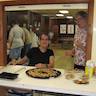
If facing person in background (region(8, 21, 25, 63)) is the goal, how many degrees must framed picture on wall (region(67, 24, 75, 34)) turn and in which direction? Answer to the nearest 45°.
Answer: approximately 90° to its right

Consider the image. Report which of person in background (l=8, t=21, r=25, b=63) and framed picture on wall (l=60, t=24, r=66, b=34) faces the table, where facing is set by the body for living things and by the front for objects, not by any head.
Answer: the framed picture on wall

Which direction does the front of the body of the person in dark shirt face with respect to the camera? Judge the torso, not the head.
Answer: toward the camera

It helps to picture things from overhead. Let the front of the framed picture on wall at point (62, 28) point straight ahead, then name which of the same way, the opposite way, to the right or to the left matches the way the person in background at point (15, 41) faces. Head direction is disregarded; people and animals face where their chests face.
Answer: the opposite way

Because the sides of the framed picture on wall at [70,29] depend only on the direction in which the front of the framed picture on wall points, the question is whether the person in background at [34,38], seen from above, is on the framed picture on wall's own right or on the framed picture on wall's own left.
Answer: on the framed picture on wall's own right

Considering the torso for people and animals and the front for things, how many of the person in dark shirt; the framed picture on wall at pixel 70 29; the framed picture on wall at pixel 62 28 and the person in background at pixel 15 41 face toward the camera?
3

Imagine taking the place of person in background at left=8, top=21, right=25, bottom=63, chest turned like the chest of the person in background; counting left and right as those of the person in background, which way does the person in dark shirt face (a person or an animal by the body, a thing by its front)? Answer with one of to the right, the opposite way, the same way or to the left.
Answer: the opposite way

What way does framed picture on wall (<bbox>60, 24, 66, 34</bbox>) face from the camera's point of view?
toward the camera

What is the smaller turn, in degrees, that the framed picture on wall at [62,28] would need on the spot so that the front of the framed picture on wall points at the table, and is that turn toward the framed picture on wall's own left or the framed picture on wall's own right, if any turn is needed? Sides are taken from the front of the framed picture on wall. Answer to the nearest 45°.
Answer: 0° — it already faces it

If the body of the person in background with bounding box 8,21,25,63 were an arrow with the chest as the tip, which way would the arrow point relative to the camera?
away from the camera
